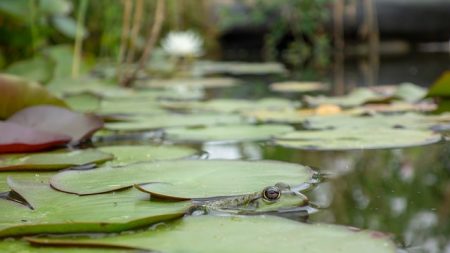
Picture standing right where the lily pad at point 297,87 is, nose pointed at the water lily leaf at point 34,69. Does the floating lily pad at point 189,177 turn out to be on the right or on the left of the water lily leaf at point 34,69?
left

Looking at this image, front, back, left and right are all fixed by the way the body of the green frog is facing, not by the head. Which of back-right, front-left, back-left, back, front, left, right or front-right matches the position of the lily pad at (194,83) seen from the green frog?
left

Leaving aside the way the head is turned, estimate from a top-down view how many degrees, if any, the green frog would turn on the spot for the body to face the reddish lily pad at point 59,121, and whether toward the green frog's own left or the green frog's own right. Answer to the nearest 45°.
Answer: approximately 135° to the green frog's own left

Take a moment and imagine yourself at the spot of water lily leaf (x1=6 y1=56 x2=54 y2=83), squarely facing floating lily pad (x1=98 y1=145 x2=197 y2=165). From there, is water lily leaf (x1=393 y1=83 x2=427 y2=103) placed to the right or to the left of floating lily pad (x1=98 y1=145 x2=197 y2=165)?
left

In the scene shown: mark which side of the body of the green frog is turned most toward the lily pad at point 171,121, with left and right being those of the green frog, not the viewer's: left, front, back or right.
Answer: left

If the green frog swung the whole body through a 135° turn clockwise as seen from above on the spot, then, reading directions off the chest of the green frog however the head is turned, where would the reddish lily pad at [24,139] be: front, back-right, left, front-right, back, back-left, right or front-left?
right

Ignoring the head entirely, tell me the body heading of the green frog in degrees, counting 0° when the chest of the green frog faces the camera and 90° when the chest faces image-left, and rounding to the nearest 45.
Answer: approximately 270°

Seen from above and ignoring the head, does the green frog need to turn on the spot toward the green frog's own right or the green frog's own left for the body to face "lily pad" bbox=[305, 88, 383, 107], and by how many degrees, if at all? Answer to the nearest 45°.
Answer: approximately 90° to the green frog's own left

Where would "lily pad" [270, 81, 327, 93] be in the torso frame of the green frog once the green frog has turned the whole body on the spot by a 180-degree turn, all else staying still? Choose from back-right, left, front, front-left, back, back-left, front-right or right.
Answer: right
